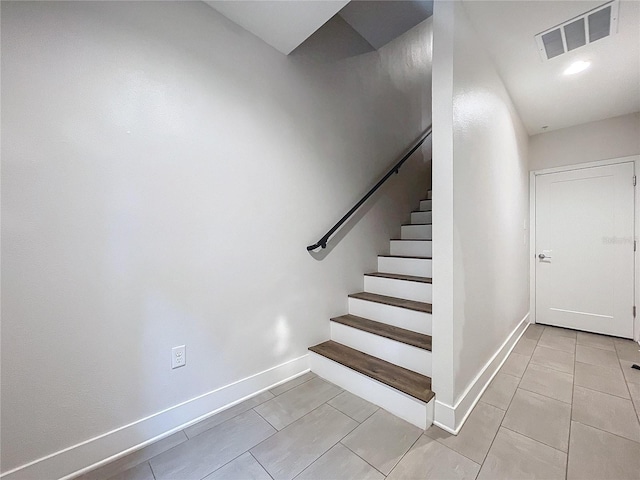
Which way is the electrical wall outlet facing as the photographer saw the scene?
facing the viewer and to the right of the viewer

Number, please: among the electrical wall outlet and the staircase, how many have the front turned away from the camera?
0

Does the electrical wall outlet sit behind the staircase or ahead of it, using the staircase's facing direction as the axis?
ahead

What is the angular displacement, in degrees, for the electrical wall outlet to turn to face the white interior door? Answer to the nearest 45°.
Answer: approximately 45° to its left

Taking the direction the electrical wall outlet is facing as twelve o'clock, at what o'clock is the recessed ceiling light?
The recessed ceiling light is roughly at 11 o'clock from the electrical wall outlet.

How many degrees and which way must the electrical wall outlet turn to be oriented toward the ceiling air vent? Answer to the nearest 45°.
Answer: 0° — it already faces it

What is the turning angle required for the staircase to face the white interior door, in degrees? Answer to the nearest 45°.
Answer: approximately 180°

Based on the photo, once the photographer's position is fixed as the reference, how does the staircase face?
facing the viewer and to the left of the viewer
